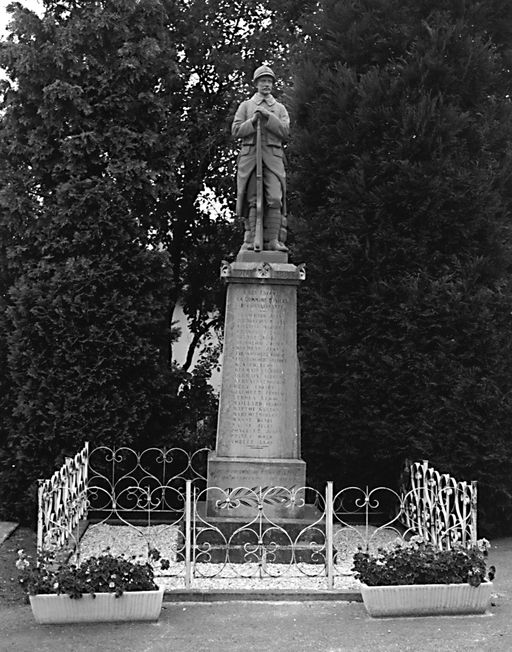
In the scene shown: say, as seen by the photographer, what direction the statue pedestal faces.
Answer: facing the viewer

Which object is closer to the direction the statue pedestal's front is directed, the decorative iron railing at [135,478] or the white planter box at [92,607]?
the white planter box

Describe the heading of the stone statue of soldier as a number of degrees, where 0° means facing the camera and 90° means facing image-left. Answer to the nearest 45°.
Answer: approximately 0°

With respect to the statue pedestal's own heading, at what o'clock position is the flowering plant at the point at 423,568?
The flowering plant is roughly at 11 o'clock from the statue pedestal.

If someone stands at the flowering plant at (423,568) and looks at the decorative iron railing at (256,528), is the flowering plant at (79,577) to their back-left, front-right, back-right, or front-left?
front-left

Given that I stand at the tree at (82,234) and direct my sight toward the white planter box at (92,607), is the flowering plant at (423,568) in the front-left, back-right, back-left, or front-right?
front-left

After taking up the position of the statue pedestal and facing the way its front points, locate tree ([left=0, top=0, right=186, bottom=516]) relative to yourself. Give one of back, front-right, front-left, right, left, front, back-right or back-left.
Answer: back-right
